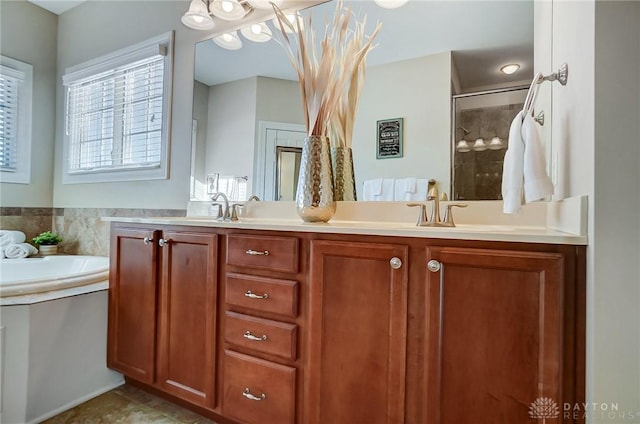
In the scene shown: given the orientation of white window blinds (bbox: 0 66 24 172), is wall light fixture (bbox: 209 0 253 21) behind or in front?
in front

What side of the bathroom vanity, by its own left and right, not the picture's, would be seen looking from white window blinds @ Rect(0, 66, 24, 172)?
right

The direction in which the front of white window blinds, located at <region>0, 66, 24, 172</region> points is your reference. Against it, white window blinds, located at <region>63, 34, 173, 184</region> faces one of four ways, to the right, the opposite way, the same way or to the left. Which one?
to the right

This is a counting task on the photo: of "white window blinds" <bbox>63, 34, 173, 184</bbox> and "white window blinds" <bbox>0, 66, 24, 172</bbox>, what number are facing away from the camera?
0

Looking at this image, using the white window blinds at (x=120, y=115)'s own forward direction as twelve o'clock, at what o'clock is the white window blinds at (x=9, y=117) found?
the white window blinds at (x=9, y=117) is roughly at 3 o'clock from the white window blinds at (x=120, y=115).

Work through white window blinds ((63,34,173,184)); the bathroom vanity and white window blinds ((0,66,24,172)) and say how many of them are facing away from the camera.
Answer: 0

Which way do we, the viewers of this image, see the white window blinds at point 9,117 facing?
facing the viewer and to the right of the viewer

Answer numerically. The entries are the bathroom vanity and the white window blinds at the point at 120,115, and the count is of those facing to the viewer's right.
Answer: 0

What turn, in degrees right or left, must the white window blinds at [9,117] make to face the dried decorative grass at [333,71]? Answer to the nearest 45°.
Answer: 0° — it already faces it

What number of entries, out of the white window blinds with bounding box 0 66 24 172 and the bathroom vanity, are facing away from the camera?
0

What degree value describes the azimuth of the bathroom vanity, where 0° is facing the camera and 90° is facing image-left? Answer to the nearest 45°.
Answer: approximately 45°

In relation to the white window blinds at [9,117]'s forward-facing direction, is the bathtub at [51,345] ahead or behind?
ahead
